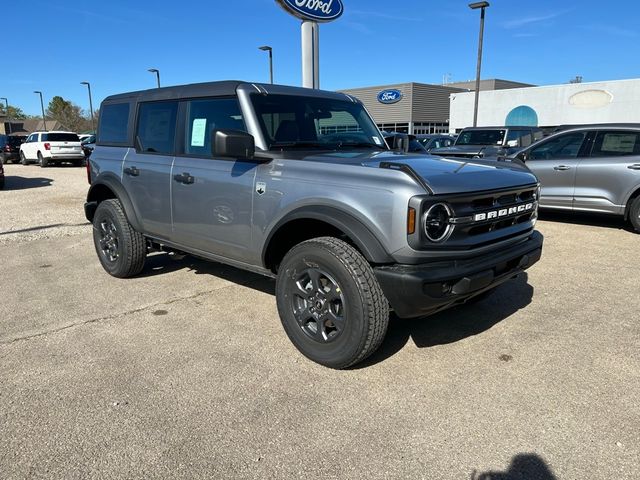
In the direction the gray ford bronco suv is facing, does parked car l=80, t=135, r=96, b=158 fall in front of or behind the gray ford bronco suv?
behind

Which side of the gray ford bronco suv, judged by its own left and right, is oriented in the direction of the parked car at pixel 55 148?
back

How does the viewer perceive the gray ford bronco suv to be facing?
facing the viewer and to the right of the viewer

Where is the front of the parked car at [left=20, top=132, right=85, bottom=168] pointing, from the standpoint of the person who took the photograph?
facing away from the viewer and to the left of the viewer

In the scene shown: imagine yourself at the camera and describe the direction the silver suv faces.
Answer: facing to the left of the viewer

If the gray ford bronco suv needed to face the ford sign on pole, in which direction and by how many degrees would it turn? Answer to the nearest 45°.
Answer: approximately 135° to its left

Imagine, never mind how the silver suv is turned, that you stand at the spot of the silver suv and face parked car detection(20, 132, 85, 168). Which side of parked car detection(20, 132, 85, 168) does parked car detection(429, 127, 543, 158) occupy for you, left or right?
right

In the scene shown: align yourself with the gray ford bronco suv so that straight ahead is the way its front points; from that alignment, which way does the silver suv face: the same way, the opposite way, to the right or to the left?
the opposite way

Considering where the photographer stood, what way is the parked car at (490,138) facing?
facing the viewer and to the left of the viewer
